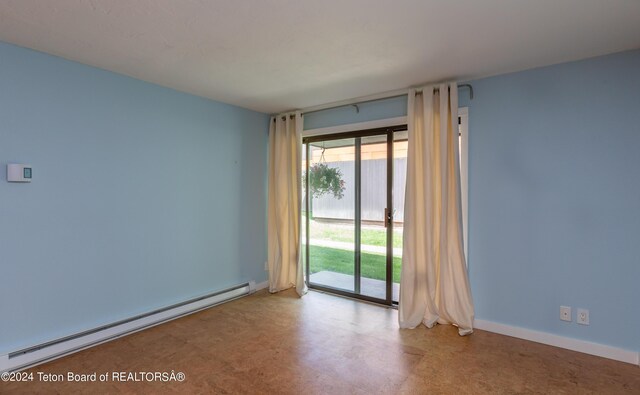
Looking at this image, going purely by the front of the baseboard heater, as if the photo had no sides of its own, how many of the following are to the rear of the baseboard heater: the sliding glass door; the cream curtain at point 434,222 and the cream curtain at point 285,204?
0

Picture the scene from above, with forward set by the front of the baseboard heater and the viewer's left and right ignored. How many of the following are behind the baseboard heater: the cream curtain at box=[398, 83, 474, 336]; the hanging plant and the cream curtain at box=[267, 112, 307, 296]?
0

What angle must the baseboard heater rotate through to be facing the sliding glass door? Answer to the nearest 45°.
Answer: approximately 45° to its left

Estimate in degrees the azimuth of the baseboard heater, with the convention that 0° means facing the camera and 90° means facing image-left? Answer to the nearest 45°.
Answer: approximately 315°

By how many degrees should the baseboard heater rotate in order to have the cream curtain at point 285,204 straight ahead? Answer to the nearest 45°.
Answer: approximately 45° to its left

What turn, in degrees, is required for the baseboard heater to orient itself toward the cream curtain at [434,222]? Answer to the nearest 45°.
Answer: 0° — it already faces it

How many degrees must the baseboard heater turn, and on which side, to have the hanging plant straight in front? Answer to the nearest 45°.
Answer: approximately 45° to its left
